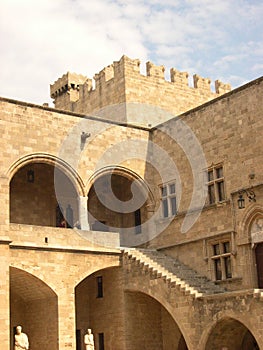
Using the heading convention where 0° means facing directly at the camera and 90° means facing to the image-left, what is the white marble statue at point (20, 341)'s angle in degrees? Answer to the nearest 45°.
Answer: approximately 0°
